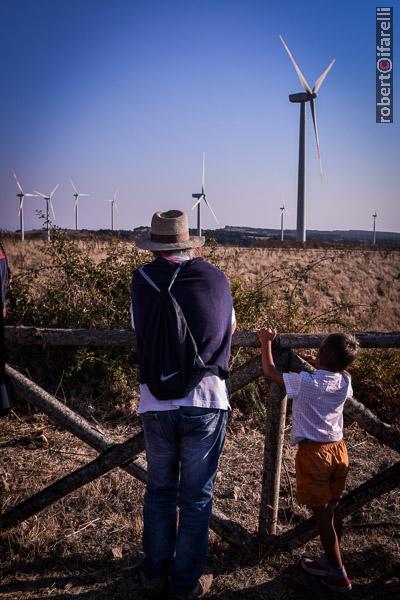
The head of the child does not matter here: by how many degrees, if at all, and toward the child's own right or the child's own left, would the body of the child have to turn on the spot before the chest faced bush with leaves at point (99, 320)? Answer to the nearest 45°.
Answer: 0° — they already face it

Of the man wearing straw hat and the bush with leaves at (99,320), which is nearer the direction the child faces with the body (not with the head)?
the bush with leaves

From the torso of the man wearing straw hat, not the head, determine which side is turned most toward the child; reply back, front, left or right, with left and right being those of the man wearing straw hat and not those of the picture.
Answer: right

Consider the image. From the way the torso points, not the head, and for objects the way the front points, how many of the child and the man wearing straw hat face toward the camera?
0

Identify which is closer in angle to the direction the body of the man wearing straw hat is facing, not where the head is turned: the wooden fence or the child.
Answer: the wooden fence

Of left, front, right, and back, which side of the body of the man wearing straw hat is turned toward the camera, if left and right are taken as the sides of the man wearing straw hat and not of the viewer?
back

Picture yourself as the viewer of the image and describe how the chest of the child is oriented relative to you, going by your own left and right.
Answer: facing away from the viewer and to the left of the viewer

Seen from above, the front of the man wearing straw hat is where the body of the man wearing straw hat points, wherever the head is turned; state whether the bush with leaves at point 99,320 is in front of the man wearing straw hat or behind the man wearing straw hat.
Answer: in front

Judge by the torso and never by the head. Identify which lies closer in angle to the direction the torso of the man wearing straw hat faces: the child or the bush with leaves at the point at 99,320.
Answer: the bush with leaves
